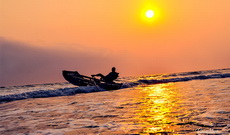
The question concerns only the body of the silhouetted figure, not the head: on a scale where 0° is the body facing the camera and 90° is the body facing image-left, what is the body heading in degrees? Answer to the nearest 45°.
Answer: approximately 90°
